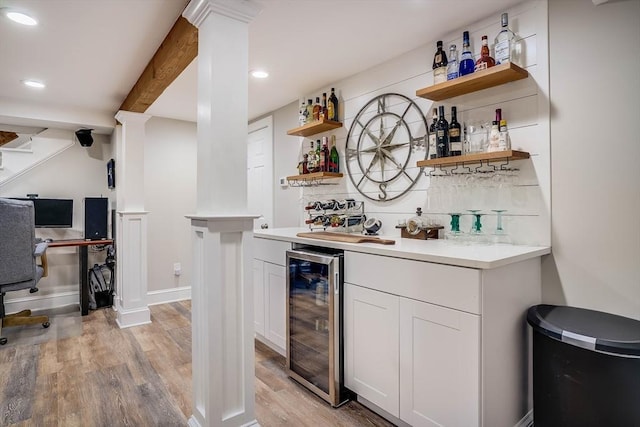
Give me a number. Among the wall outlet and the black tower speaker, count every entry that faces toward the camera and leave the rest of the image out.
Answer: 2

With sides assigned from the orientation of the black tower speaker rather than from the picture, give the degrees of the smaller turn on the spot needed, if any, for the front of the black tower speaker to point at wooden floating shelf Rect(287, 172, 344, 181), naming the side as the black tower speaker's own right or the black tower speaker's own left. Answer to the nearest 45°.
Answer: approximately 45° to the black tower speaker's own left

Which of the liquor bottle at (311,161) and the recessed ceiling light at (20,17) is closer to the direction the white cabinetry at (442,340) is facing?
the recessed ceiling light

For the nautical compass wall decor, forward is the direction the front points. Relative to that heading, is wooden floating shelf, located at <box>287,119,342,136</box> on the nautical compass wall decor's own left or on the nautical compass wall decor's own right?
on the nautical compass wall decor's own right

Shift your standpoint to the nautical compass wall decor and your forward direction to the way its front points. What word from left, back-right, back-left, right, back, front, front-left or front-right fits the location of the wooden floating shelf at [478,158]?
left

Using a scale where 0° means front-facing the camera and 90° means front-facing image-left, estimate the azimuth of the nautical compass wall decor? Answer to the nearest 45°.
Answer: approximately 45°

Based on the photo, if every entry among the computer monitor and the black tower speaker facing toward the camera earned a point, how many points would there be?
2

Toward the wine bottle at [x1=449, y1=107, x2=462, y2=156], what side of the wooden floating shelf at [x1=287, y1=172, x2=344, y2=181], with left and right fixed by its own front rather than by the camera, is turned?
left

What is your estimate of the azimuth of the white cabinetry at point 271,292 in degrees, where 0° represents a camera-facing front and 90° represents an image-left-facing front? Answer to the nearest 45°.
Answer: approximately 45°
